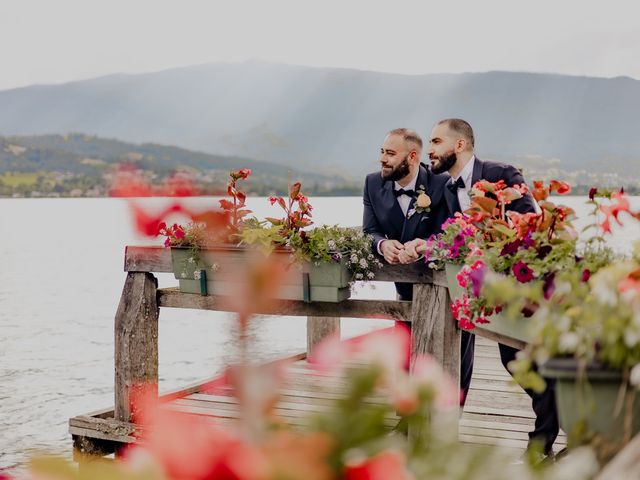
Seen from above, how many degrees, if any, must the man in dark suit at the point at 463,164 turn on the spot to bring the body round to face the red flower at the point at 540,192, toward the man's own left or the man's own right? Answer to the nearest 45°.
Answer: approximately 45° to the man's own left

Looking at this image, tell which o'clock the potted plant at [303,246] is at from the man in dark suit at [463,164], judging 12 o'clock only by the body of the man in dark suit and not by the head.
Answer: The potted plant is roughly at 1 o'clock from the man in dark suit.

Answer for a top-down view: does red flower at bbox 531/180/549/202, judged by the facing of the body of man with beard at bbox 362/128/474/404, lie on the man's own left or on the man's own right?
on the man's own left

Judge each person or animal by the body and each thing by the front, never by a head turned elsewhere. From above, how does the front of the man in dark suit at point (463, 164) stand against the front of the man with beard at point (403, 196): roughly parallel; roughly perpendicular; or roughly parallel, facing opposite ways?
roughly parallel

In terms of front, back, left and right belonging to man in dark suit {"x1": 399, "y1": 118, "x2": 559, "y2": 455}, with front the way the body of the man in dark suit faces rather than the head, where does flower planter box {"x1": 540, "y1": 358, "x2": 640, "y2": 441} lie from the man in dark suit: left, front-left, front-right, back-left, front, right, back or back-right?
front-left

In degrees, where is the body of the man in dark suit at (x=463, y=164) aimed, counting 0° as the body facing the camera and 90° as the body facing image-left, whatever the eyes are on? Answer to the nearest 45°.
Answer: approximately 45°

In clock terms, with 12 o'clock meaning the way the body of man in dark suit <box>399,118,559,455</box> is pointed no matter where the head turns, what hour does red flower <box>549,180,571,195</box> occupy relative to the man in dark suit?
The red flower is roughly at 10 o'clock from the man in dark suit.

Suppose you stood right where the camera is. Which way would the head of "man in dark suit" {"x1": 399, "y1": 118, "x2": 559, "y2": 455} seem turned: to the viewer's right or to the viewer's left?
to the viewer's left

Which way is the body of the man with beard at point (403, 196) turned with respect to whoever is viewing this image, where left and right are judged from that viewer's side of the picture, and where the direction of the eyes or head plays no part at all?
facing the viewer and to the left of the viewer

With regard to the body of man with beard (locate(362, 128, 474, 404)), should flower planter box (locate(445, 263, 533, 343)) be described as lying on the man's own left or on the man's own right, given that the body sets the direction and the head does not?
on the man's own left

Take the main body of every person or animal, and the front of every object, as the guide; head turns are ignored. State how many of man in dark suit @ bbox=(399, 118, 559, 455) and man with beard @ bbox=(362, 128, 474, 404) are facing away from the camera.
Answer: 0

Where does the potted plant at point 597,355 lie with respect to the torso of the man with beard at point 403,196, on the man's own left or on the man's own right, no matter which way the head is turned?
on the man's own left
